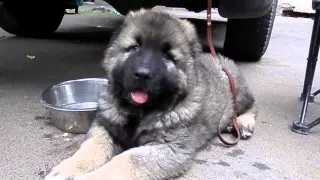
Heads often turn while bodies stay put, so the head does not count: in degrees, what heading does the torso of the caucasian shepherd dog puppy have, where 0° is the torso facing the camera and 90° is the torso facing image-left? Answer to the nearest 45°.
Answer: approximately 45°

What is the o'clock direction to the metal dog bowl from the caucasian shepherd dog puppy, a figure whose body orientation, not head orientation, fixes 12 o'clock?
The metal dog bowl is roughly at 3 o'clock from the caucasian shepherd dog puppy.
